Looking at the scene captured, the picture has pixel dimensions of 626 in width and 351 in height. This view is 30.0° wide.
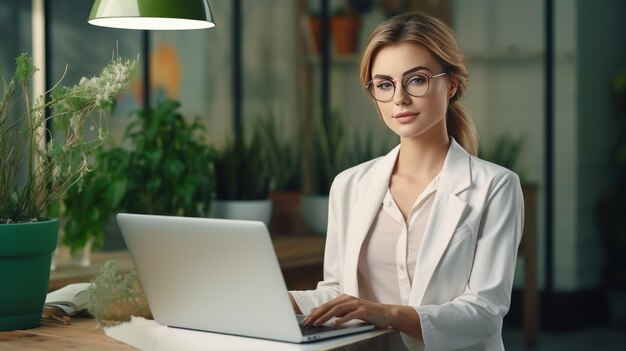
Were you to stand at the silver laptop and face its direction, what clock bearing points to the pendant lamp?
The pendant lamp is roughly at 10 o'clock from the silver laptop.

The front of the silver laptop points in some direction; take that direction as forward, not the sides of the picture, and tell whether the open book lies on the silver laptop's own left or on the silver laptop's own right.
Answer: on the silver laptop's own left

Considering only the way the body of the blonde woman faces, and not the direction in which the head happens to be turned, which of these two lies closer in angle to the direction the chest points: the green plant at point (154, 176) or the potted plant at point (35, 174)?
the potted plant

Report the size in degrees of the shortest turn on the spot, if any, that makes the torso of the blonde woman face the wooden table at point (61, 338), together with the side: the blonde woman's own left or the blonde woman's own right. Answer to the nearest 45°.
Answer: approximately 45° to the blonde woman's own right

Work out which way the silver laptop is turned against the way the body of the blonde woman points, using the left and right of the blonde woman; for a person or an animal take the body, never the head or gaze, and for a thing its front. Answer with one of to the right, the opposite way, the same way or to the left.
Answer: the opposite way

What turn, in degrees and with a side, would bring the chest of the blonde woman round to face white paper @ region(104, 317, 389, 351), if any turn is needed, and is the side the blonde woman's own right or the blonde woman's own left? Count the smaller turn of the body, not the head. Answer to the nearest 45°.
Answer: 0° — they already face it

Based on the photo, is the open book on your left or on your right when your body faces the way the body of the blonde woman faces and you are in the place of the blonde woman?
on your right

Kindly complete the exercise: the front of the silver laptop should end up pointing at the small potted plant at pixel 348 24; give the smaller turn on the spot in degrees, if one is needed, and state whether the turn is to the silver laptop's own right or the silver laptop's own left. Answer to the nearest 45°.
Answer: approximately 45° to the silver laptop's own left

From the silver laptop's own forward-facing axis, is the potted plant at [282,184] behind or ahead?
ahead

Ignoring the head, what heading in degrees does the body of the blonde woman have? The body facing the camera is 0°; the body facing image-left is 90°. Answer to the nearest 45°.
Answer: approximately 45°

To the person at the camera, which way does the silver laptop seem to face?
facing away from the viewer and to the right of the viewer
